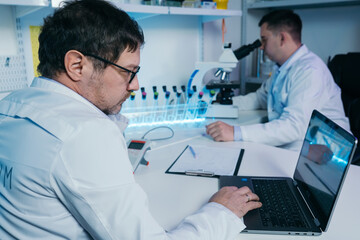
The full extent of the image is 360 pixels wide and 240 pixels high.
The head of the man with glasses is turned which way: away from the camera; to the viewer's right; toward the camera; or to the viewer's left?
to the viewer's right

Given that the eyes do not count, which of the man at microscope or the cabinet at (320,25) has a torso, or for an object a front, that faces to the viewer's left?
the man at microscope

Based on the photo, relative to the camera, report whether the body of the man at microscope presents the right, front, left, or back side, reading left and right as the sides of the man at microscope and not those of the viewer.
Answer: left

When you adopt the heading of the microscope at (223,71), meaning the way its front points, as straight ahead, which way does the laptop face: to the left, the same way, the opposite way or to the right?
the opposite way

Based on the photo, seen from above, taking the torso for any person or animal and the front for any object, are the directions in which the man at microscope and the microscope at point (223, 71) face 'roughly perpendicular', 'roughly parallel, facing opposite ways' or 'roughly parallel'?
roughly parallel, facing opposite ways

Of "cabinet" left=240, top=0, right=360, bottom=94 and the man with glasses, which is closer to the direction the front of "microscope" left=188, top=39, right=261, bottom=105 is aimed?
the cabinet

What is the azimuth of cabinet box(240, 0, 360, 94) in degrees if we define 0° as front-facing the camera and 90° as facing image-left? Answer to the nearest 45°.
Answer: approximately 0°

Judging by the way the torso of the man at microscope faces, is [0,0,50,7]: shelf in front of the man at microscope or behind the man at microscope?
in front

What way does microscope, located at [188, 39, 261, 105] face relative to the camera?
to the viewer's right

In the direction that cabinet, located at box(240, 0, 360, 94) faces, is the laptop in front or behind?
in front

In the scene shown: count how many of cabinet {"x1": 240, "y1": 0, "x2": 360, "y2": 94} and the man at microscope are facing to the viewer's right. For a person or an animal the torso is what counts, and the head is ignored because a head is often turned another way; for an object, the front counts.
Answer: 0

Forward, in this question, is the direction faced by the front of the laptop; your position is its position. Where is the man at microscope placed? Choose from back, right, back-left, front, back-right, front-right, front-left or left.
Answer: right

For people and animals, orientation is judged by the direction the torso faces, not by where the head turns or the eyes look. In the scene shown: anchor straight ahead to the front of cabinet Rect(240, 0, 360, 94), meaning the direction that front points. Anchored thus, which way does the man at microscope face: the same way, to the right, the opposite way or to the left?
to the right

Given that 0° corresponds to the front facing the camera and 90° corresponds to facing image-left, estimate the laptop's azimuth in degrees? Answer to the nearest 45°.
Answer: approximately 90°

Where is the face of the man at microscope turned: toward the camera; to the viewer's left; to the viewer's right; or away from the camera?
to the viewer's left

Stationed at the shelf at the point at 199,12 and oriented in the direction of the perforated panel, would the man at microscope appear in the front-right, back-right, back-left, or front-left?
back-left
